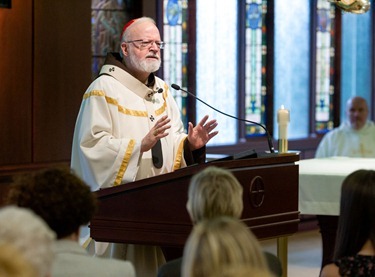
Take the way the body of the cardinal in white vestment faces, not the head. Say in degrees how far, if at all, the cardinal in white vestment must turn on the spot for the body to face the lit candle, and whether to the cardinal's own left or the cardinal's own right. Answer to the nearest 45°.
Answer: approximately 45° to the cardinal's own left

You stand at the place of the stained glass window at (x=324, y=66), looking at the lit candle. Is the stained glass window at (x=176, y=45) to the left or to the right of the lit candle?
right

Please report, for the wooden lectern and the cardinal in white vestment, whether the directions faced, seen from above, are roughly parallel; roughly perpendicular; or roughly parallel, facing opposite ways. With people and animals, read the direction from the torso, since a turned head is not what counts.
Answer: roughly parallel

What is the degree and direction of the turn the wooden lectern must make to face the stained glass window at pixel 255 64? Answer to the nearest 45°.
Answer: approximately 135° to its left

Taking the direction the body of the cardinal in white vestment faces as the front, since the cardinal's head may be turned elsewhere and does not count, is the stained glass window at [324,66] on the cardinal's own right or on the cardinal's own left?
on the cardinal's own left

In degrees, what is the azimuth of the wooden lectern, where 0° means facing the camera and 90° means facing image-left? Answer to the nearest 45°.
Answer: approximately 315°

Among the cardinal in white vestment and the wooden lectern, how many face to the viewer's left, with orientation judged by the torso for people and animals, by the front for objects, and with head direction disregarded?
0

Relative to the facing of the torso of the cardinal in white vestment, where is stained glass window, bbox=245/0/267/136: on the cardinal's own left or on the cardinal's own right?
on the cardinal's own left

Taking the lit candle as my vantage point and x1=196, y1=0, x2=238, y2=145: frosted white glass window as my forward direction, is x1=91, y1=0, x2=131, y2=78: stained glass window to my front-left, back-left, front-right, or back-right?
front-left

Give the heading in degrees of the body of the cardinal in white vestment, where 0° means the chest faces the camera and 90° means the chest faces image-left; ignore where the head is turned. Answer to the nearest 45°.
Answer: approximately 315°

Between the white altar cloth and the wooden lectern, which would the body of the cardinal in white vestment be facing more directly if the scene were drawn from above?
the wooden lectern

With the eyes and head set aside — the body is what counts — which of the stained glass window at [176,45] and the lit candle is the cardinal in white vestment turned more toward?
the lit candle

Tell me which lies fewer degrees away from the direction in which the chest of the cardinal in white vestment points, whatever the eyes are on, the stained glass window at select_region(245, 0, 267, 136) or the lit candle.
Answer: the lit candle
